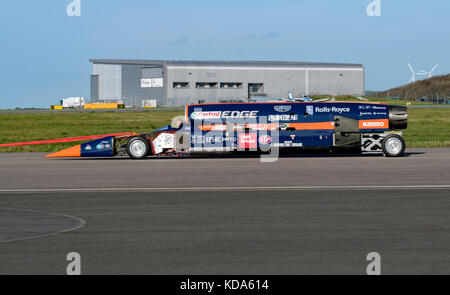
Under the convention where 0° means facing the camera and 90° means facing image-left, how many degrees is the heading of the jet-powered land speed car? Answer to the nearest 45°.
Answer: approximately 90°
